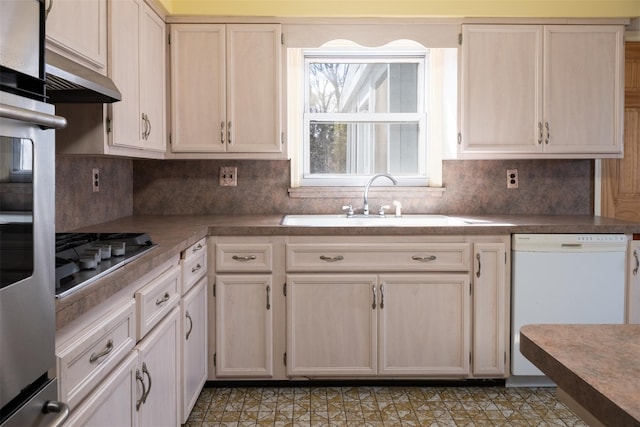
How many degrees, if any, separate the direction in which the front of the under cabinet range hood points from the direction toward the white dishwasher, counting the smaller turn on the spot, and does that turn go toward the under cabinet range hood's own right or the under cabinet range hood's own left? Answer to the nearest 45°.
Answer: approximately 45° to the under cabinet range hood's own left

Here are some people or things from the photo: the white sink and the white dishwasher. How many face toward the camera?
2

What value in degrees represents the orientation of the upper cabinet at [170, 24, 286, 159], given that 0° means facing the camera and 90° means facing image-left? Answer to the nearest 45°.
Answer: approximately 0°

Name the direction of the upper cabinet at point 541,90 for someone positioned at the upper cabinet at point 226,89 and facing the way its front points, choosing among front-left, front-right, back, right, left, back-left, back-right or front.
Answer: left

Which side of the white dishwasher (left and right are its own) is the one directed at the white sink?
right

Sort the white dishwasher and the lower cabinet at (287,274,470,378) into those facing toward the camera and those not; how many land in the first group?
2

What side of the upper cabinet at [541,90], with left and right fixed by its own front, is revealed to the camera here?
front

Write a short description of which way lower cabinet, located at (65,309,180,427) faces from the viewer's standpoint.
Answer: facing the viewer and to the right of the viewer

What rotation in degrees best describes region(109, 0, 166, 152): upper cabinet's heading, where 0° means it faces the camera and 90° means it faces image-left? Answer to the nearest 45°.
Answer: approximately 315°

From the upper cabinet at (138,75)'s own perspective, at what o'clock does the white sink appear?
The white sink is roughly at 10 o'clock from the upper cabinet.

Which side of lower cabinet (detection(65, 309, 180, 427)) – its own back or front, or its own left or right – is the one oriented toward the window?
left

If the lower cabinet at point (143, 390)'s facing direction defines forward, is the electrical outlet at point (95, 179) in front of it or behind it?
behind

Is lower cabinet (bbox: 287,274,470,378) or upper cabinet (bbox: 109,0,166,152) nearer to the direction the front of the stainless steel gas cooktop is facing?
the lower cabinet

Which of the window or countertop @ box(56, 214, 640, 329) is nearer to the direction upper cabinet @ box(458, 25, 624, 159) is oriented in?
the countertop

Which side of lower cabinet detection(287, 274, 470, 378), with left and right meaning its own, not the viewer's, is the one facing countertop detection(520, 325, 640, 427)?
front
